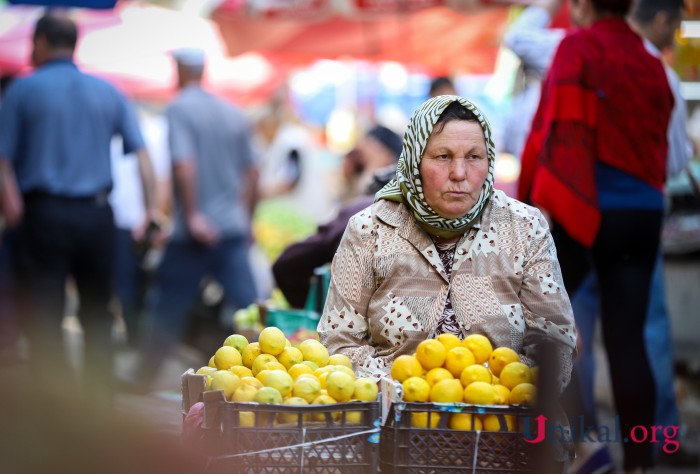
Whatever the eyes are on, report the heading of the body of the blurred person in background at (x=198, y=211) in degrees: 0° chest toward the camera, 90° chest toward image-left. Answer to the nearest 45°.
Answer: approximately 135°

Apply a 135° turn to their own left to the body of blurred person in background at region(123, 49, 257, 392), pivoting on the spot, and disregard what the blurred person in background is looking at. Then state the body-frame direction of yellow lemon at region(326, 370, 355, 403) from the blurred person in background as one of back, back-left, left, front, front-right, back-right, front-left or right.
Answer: front

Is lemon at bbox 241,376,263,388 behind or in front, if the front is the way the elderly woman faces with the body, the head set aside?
in front

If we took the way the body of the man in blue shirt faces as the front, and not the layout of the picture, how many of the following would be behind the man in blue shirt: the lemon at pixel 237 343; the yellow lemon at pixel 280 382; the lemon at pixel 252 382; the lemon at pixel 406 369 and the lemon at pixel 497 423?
5

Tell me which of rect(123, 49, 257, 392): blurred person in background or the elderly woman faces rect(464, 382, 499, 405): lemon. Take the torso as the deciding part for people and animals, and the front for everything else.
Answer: the elderly woman

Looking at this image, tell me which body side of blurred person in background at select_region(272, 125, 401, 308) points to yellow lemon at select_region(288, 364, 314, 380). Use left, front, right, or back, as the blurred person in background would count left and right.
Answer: left

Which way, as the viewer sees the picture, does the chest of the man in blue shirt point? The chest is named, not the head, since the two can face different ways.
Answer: away from the camera

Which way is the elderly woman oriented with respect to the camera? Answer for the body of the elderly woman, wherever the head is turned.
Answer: toward the camera

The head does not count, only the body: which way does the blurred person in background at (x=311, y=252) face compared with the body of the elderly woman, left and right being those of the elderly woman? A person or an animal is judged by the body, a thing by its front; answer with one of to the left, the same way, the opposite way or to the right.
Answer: to the right

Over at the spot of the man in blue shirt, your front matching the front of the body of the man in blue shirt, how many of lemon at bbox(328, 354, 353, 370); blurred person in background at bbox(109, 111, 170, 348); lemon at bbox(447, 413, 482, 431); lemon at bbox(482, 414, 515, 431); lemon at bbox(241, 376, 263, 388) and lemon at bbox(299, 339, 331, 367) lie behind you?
5

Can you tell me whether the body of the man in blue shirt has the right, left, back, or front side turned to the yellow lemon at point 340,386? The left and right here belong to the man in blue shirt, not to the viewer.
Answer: back

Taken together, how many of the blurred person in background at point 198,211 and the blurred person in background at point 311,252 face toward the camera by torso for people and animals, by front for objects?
0

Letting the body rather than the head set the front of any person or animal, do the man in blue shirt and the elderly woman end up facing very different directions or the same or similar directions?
very different directions

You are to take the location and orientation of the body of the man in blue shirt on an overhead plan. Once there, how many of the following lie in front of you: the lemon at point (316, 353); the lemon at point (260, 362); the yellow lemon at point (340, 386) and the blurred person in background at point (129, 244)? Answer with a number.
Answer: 1

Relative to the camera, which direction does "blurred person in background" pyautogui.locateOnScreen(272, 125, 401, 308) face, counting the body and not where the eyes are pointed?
to the viewer's left
